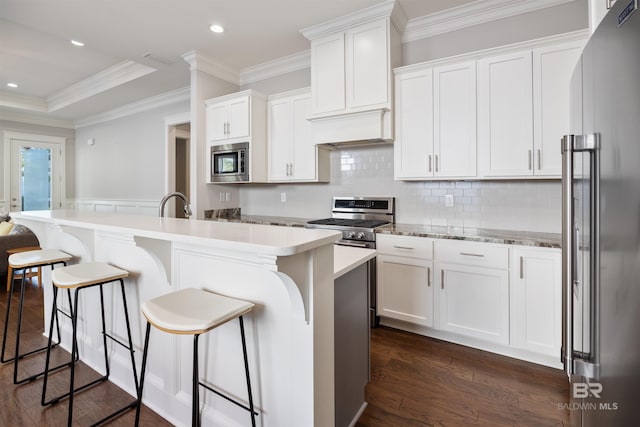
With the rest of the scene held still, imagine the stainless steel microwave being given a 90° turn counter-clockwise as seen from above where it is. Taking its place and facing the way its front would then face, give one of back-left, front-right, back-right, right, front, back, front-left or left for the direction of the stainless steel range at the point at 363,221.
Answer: front

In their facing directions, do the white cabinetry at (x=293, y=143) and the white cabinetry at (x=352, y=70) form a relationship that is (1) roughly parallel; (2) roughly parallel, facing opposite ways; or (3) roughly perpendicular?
roughly parallel

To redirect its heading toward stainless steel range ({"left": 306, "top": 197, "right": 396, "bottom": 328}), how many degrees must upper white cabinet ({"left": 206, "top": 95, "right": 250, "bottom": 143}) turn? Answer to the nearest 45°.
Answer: approximately 90° to its left

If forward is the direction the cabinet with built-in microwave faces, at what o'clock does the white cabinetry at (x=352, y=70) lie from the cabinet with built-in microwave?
The white cabinetry is roughly at 9 o'clock from the cabinet with built-in microwave.

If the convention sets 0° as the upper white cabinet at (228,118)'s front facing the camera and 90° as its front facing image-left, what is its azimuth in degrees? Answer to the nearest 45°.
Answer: approximately 45°

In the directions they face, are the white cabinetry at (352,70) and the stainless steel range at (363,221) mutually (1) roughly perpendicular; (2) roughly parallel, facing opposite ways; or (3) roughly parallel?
roughly parallel

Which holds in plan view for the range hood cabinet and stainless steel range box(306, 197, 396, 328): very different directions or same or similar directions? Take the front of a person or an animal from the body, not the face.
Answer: same or similar directions

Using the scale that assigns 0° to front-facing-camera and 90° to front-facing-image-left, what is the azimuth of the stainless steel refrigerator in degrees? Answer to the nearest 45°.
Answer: approximately 90°

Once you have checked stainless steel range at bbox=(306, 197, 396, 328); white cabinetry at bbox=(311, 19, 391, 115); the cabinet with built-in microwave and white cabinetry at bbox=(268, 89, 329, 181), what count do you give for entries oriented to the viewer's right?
0

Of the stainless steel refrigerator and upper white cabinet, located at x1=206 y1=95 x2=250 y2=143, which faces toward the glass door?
the stainless steel refrigerator

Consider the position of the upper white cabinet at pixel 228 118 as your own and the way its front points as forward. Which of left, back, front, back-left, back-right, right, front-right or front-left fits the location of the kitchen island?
front-left

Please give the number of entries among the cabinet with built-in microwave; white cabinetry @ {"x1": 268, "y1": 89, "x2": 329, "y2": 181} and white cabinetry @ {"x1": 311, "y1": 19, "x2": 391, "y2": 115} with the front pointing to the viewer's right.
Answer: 0

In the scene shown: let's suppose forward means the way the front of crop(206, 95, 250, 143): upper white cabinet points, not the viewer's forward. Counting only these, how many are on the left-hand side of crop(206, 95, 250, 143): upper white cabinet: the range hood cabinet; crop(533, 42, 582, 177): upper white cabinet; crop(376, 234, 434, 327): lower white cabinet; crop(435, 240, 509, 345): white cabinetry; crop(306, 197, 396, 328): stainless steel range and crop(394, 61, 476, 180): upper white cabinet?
6

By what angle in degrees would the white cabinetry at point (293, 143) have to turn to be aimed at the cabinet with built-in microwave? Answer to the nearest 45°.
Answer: approximately 45° to its right

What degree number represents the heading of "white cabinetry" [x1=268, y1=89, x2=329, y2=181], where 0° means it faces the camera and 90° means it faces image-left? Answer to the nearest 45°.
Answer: approximately 45°

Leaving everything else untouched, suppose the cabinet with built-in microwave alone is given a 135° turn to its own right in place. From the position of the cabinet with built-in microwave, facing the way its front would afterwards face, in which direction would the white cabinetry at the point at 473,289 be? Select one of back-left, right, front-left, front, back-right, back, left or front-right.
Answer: back-right

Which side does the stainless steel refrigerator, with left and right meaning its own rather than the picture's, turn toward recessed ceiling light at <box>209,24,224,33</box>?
front
